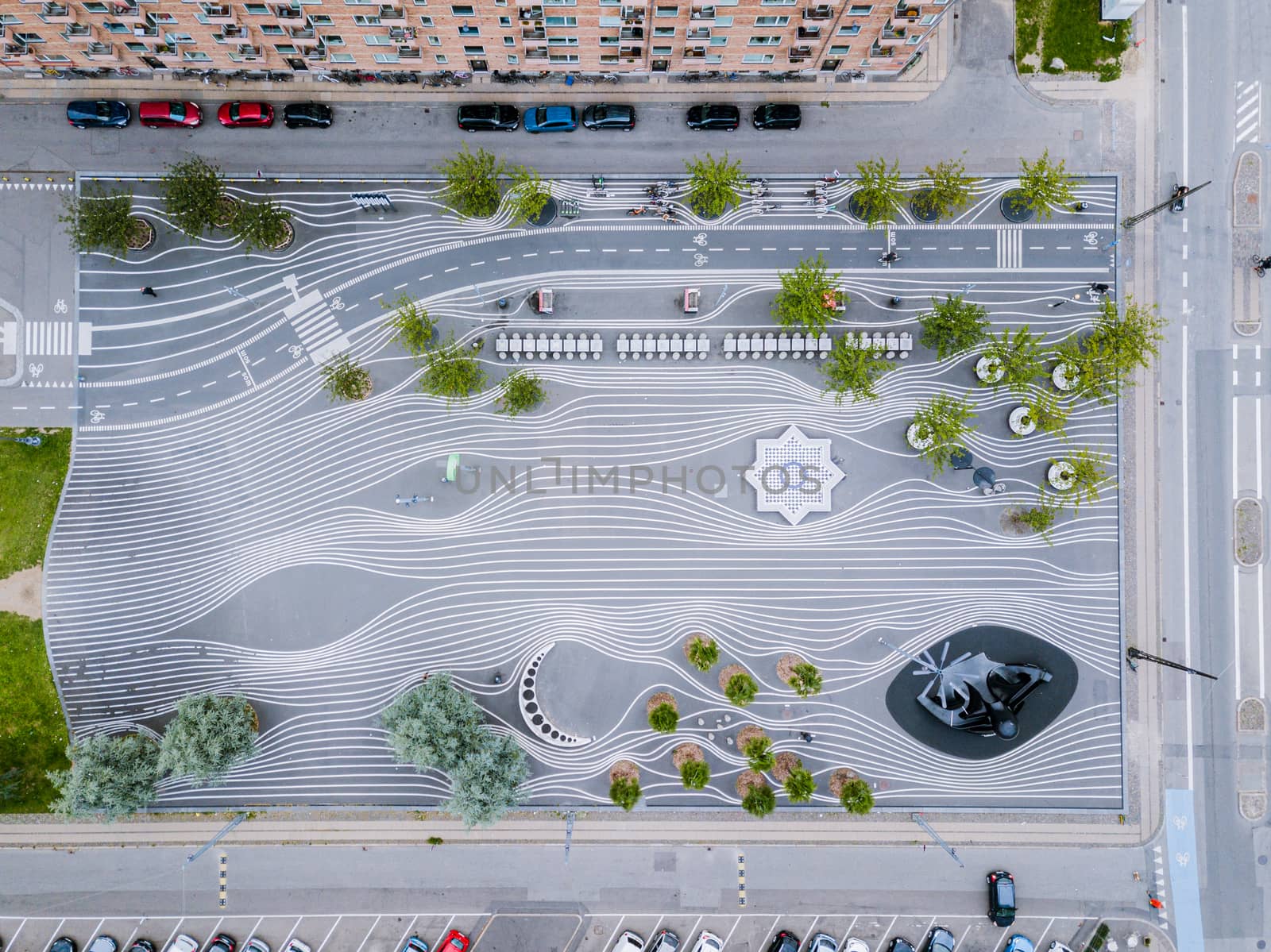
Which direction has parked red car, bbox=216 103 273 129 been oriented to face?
to the viewer's left

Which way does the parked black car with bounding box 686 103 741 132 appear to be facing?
to the viewer's left

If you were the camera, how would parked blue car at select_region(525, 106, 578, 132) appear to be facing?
facing to the left of the viewer

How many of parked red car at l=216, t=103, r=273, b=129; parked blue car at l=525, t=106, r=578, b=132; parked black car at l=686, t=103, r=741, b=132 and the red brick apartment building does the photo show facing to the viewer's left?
3

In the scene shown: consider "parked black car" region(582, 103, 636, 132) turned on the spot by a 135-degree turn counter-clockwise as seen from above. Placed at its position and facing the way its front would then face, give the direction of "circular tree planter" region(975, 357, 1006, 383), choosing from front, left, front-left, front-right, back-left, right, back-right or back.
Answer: front-left

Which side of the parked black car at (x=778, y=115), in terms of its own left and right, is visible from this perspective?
left

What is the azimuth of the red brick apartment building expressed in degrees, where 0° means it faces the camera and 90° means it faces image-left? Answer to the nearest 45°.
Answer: approximately 0°

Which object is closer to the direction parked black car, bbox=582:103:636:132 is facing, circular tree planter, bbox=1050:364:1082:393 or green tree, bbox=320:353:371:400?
the green tree

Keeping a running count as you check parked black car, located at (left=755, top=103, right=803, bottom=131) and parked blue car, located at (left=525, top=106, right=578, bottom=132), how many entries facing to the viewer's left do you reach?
2

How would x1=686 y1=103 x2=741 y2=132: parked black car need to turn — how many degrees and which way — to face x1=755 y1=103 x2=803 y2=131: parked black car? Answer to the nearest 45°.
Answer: approximately 180°

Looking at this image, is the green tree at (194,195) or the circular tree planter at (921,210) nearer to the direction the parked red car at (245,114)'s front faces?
the green tree

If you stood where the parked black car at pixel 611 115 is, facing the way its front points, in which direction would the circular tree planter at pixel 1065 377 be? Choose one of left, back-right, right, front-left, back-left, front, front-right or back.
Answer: back
